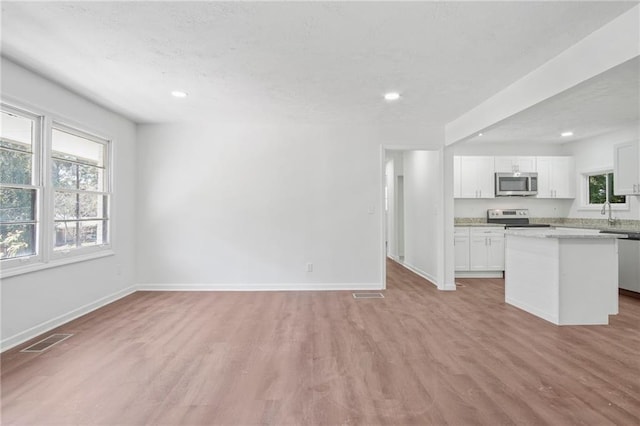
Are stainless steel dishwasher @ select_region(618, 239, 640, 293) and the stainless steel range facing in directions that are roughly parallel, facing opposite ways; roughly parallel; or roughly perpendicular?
roughly perpendicular

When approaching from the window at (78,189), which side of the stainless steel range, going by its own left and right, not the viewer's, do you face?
right

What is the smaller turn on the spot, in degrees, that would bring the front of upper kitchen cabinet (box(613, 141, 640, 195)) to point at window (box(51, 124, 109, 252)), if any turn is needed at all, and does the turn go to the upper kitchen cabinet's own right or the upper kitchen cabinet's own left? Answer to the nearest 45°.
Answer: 0° — it already faces it

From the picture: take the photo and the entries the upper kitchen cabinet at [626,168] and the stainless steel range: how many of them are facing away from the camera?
0

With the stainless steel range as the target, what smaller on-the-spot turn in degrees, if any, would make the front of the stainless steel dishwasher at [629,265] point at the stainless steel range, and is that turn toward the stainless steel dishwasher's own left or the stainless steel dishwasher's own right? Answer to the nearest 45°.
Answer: approximately 45° to the stainless steel dishwasher's own right

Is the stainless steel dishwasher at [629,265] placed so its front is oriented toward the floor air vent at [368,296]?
yes

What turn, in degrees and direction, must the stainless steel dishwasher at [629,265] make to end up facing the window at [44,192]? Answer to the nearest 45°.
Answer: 0° — it already faces it

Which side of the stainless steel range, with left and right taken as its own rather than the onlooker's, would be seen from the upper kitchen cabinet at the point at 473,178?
right

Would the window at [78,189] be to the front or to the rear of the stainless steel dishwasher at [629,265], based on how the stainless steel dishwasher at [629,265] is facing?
to the front

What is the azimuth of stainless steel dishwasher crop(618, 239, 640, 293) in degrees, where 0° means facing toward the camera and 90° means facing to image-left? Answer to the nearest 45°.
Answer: approximately 45°

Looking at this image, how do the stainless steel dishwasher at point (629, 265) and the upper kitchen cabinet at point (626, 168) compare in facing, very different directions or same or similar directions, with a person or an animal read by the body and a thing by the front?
same or similar directions

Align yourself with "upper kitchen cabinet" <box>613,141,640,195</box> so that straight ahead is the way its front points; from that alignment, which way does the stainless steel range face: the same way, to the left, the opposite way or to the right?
to the left

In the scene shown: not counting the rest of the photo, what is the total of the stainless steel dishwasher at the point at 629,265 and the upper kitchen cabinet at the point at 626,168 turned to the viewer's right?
0

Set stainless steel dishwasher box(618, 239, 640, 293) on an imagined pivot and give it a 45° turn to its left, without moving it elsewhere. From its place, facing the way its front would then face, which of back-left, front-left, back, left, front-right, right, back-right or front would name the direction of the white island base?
front

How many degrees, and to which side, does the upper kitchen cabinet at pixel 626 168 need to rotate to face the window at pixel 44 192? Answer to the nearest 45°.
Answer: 0° — it already faces it

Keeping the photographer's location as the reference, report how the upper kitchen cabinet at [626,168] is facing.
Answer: facing the viewer and to the left of the viewer

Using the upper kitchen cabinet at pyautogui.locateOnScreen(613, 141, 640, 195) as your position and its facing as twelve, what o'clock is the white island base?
The white island base is roughly at 11 o'clock from the upper kitchen cabinet.

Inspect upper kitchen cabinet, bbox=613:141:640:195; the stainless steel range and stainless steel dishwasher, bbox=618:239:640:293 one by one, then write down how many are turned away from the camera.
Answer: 0
